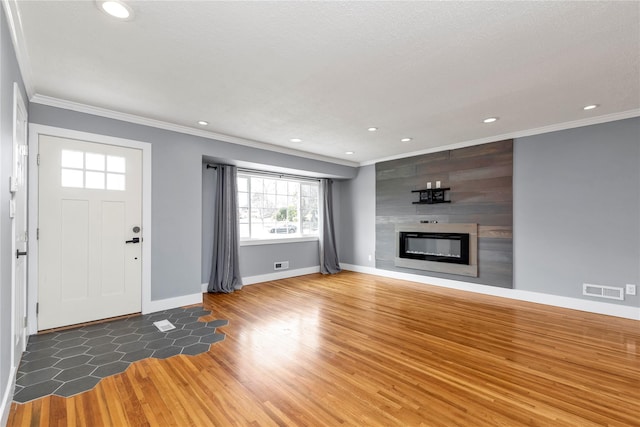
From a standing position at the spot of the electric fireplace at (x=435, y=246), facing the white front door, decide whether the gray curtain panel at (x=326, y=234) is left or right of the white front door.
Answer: right

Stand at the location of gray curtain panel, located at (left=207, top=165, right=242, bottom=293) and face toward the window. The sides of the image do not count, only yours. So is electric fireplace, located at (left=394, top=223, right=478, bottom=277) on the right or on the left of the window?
right

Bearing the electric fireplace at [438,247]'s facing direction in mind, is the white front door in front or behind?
in front

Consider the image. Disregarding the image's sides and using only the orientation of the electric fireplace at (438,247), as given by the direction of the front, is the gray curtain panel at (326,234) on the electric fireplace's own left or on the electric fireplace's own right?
on the electric fireplace's own right

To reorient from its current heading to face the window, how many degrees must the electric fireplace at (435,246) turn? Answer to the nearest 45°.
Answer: approximately 45° to its right

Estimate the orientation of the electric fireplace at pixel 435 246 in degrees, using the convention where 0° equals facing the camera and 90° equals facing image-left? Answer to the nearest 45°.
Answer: approximately 45°
